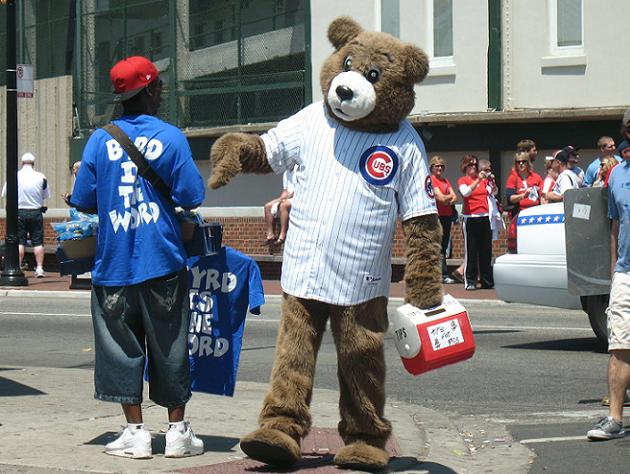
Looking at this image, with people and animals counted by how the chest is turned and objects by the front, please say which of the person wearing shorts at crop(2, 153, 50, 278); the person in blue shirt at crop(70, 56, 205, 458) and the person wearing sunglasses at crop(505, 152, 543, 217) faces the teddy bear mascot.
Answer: the person wearing sunglasses

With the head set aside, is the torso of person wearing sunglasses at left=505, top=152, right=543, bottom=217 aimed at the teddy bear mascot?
yes

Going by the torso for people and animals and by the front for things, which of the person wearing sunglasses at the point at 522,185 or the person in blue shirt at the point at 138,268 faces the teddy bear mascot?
the person wearing sunglasses

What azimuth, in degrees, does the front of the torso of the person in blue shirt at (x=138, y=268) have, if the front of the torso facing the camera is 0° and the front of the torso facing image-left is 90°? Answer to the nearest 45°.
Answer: approximately 180°

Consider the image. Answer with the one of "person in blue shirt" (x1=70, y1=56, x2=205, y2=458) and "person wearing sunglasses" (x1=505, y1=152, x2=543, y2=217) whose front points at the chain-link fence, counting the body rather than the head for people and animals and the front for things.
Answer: the person in blue shirt
